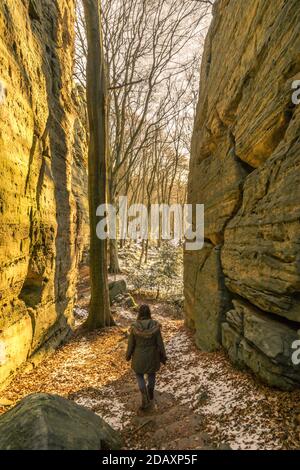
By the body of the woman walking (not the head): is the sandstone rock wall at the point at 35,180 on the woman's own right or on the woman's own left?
on the woman's own left

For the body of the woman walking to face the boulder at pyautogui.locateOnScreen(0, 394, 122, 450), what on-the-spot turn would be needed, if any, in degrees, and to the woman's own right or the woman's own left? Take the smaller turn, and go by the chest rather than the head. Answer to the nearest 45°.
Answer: approximately 135° to the woman's own left

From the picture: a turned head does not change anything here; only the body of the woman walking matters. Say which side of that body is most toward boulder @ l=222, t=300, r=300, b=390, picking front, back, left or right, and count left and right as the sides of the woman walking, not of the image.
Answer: right

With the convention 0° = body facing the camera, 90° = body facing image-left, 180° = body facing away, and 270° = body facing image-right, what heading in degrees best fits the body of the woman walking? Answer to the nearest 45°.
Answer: approximately 180°

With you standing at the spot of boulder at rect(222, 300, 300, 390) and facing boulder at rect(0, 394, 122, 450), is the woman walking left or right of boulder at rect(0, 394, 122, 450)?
right

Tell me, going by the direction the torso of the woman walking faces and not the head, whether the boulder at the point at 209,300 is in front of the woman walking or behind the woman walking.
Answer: in front

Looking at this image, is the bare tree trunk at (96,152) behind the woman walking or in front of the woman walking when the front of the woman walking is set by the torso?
in front

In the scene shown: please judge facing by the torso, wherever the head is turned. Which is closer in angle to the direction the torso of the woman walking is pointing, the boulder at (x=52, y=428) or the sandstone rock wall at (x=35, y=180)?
the sandstone rock wall
